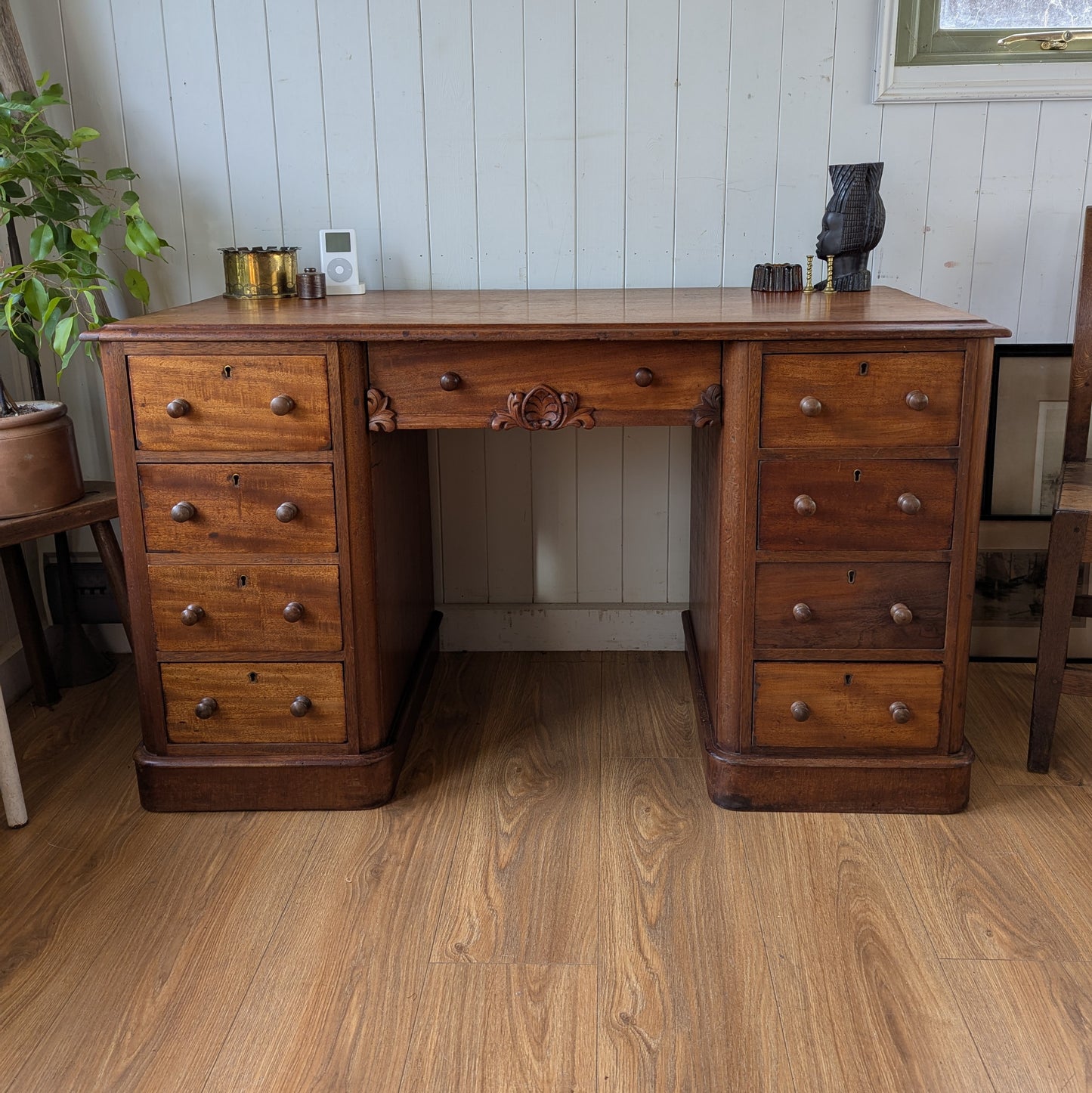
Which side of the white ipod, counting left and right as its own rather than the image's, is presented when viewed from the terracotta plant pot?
right

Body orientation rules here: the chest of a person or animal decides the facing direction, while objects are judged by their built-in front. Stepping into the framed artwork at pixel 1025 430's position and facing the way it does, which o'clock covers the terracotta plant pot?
The terracotta plant pot is roughly at 2 o'clock from the framed artwork.

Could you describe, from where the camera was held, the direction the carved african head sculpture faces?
facing to the left of the viewer

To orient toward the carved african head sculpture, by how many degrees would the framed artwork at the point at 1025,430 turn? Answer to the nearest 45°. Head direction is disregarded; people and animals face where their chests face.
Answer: approximately 45° to its right

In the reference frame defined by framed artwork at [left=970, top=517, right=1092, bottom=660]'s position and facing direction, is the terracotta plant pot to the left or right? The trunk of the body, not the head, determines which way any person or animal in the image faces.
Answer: on its right

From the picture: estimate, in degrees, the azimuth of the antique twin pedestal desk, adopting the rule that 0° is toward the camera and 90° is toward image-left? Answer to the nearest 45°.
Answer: approximately 0°

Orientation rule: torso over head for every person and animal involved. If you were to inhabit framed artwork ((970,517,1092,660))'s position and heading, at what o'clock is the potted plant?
The potted plant is roughly at 2 o'clock from the framed artwork.
